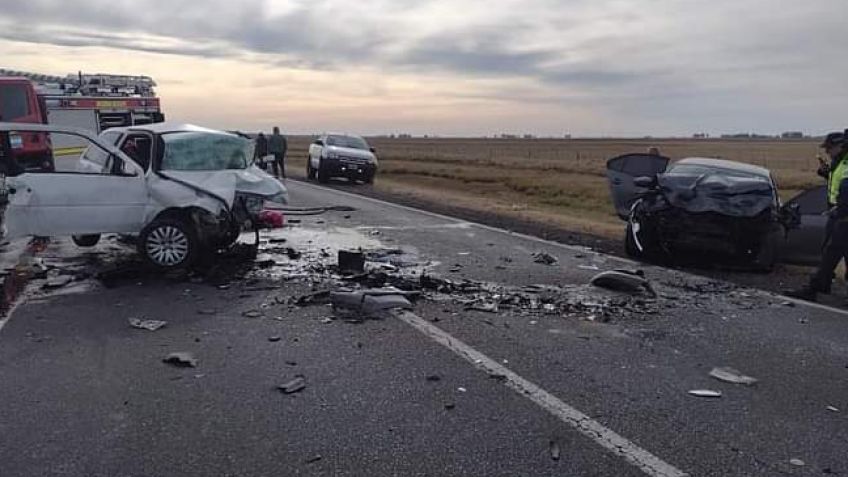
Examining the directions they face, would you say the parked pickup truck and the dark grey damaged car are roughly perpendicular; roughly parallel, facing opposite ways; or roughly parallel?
roughly perpendicular

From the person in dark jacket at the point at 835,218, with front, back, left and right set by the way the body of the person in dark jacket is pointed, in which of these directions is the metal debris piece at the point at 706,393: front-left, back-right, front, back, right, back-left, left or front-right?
left

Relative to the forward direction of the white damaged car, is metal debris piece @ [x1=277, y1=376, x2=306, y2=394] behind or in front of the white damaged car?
in front

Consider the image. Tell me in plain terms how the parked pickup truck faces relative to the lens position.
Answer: facing the viewer and to the right of the viewer

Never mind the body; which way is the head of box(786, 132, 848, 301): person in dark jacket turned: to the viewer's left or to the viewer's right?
to the viewer's left

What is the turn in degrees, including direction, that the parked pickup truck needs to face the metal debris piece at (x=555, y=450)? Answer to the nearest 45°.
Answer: approximately 45° to its right

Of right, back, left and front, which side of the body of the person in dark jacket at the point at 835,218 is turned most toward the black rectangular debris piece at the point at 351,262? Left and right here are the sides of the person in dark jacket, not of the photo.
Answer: front

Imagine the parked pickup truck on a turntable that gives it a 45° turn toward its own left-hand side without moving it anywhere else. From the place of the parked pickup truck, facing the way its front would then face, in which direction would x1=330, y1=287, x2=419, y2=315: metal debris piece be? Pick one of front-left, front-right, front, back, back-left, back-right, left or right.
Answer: right

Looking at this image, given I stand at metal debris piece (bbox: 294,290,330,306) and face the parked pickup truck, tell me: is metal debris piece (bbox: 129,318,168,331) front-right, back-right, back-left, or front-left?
back-left

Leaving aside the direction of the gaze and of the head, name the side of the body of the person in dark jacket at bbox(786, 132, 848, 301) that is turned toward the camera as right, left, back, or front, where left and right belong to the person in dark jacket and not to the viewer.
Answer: left
